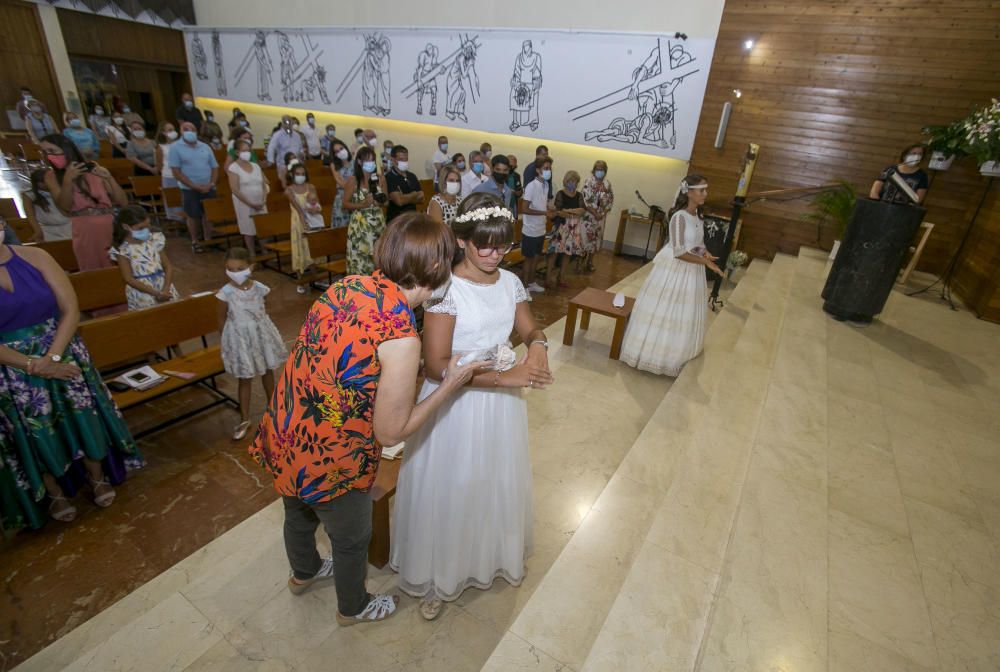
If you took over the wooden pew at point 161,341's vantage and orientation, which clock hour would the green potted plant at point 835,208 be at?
The green potted plant is roughly at 11 o'clock from the wooden pew.

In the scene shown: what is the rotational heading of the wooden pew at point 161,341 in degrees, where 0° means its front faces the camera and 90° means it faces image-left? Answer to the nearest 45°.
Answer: approximately 315°

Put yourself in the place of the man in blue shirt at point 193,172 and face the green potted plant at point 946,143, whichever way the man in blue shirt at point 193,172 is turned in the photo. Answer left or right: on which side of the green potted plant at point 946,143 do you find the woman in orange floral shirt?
right

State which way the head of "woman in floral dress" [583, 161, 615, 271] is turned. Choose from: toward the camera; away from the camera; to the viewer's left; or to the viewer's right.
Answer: toward the camera

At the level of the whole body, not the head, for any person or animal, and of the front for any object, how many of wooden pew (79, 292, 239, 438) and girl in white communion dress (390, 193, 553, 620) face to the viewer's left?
0

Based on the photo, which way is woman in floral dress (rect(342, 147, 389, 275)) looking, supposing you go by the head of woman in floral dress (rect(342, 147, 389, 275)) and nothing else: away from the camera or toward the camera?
toward the camera

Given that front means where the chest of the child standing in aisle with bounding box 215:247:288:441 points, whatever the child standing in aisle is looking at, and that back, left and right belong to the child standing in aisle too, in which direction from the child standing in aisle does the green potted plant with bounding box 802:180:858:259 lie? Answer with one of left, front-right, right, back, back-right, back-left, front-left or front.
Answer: left

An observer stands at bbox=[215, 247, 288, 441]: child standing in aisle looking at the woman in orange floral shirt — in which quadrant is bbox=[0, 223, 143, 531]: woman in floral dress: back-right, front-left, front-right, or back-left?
front-right

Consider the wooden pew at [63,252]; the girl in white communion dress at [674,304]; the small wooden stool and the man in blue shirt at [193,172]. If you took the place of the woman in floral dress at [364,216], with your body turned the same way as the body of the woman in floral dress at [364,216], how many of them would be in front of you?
2

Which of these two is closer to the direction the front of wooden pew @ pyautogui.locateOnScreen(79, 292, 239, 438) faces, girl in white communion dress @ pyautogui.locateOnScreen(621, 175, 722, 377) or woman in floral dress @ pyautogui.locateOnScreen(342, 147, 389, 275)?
the girl in white communion dress

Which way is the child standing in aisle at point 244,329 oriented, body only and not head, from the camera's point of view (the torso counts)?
toward the camera

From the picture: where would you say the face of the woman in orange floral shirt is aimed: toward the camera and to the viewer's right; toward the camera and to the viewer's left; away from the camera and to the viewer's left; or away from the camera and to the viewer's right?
away from the camera and to the viewer's right

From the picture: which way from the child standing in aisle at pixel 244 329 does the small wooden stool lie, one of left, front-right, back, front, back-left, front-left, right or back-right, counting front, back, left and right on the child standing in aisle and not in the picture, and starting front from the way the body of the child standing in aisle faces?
left

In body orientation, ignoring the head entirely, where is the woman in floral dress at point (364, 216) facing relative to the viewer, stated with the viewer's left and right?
facing the viewer and to the right of the viewer

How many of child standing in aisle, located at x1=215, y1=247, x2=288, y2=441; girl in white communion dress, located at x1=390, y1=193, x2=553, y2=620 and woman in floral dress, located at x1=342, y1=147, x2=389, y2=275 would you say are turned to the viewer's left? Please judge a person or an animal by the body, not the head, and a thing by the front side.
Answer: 0

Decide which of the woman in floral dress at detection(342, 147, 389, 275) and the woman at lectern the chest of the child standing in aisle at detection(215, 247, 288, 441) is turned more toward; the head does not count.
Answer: the woman at lectern

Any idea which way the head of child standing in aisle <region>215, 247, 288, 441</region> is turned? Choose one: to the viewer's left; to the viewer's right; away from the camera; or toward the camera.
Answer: toward the camera

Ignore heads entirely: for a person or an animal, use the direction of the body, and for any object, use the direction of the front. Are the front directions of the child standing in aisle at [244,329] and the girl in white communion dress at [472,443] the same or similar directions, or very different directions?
same or similar directions
